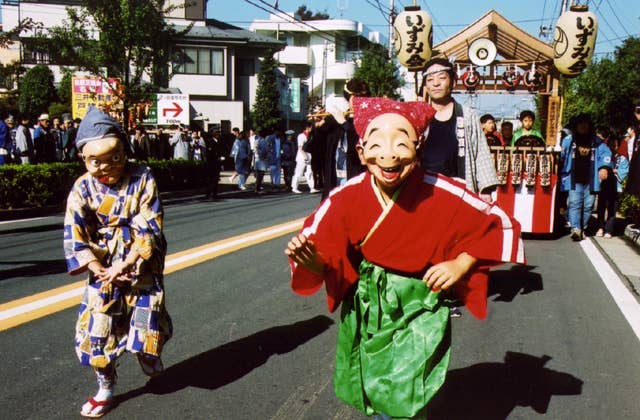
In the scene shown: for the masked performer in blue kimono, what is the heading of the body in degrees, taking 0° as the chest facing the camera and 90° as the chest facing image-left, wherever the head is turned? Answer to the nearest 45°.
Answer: approximately 0°

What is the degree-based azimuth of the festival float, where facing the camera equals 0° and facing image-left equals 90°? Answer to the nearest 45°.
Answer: approximately 0°

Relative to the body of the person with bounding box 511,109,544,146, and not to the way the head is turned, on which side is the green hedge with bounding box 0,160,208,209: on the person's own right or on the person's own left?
on the person's own right

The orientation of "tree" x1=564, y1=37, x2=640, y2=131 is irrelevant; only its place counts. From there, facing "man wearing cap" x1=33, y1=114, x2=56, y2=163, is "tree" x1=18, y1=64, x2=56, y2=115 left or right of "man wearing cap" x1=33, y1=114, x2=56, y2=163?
right

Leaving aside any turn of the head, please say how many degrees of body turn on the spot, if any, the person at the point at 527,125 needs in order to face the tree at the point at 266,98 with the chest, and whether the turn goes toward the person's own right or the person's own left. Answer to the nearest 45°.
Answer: approximately 135° to the person's own right
